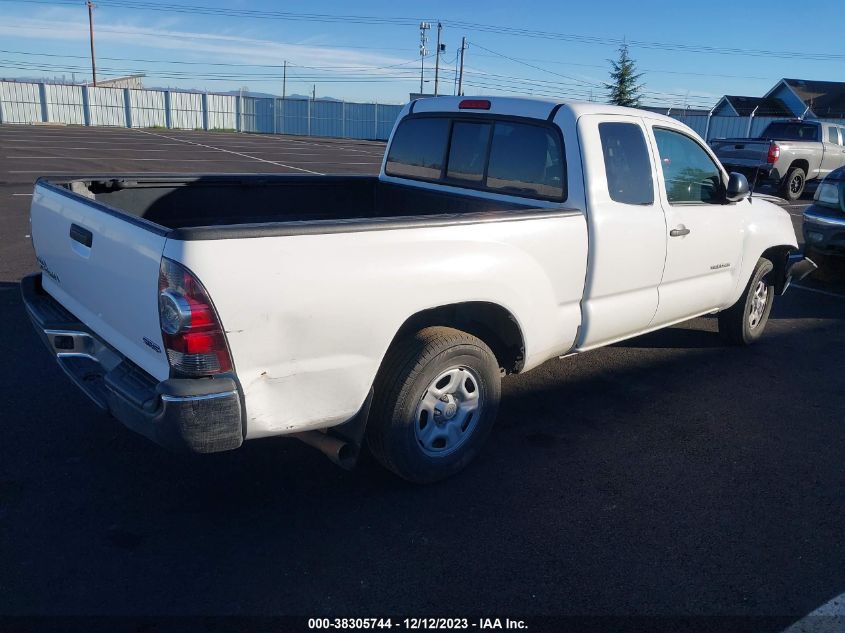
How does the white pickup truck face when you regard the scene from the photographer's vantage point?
facing away from the viewer and to the right of the viewer
